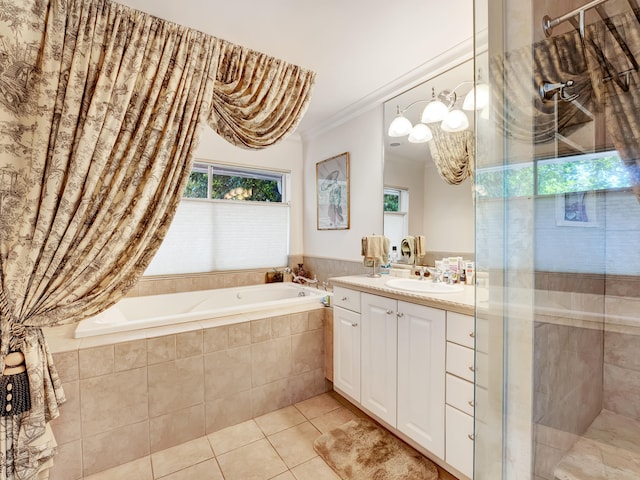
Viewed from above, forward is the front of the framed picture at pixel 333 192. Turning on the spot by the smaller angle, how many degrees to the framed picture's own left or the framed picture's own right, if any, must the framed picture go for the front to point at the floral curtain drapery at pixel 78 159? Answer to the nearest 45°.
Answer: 0° — it already faces it

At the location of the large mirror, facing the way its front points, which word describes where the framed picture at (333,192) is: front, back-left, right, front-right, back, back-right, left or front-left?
right

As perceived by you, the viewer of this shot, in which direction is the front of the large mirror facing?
facing the viewer and to the left of the viewer

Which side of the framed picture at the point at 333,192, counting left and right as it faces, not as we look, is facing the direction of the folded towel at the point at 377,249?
left

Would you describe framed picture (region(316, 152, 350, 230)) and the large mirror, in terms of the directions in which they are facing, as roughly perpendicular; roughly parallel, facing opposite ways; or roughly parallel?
roughly parallel

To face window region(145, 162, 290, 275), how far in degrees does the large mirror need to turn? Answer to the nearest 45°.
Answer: approximately 45° to its right

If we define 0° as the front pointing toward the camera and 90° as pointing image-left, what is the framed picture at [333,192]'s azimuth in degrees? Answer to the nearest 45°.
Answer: approximately 45°

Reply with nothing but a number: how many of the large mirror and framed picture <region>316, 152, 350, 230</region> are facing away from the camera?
0

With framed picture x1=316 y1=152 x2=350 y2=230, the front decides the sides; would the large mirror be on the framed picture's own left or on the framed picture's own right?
on the framed picture's own left
